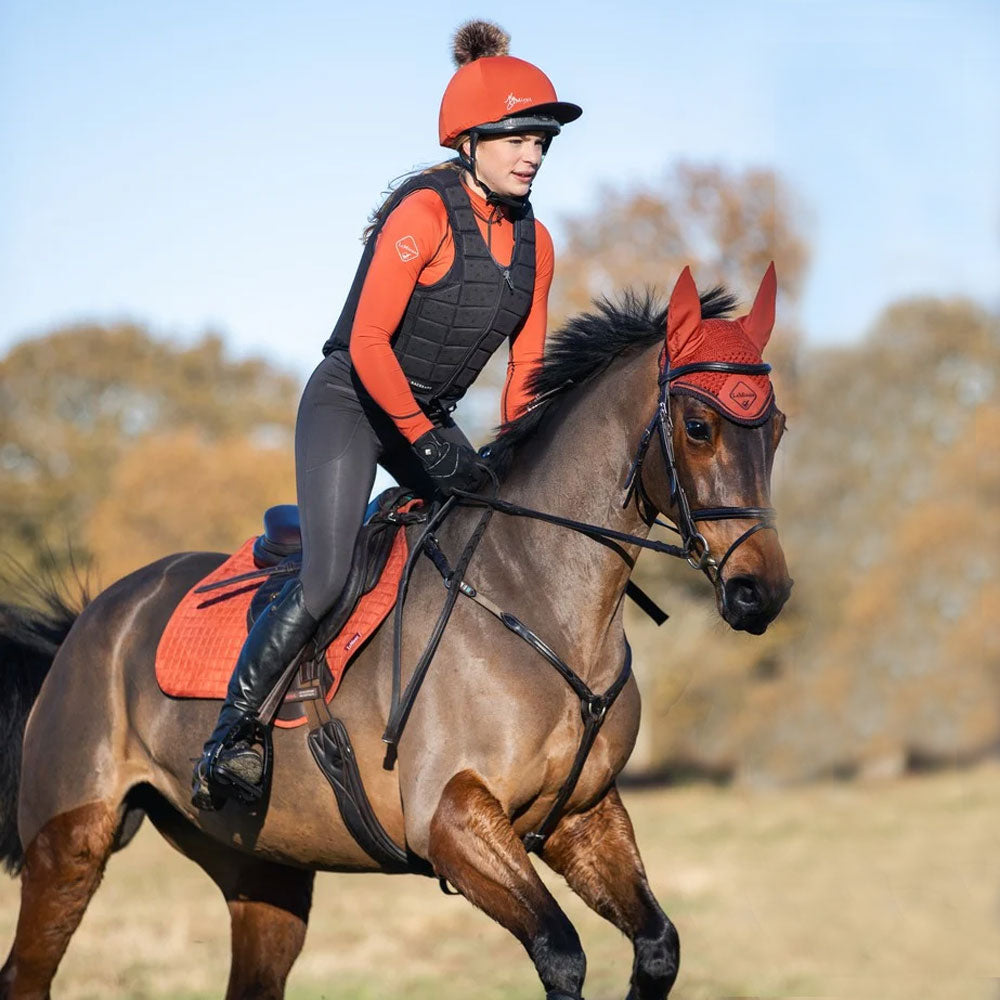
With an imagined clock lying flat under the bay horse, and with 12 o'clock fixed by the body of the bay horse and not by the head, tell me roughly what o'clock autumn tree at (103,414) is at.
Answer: The autumn tree is roughly at 7 o'clock from the bay horse.

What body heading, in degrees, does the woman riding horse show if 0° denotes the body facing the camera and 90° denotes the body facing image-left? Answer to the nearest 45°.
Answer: approximately 315°

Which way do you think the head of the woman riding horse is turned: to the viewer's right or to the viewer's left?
to the viewer's right

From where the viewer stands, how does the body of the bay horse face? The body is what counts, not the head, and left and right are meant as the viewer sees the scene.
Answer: facing the viewer and to the right of the viewer

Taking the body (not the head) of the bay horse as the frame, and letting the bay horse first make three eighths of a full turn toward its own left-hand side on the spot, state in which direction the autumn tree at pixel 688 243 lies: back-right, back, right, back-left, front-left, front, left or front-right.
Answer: front
